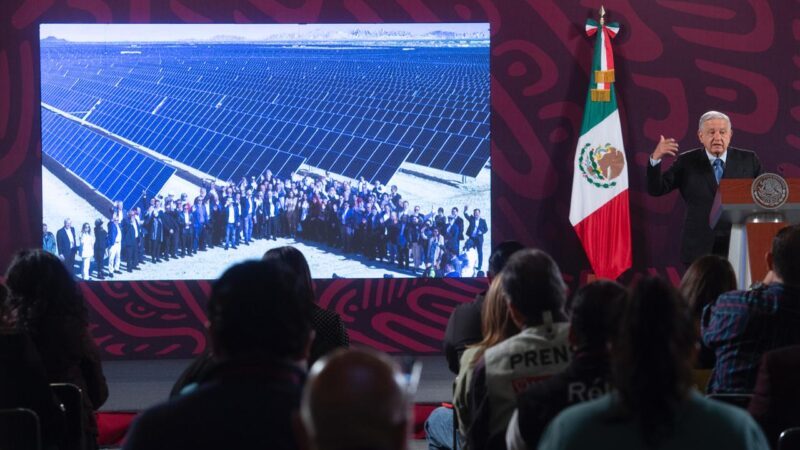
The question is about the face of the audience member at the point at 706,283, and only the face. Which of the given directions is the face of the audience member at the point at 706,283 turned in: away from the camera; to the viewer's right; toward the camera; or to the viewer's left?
away from the camera

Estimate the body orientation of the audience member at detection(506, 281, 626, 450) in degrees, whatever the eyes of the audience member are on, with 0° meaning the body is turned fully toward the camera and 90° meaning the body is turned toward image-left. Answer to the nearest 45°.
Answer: approximately 180°

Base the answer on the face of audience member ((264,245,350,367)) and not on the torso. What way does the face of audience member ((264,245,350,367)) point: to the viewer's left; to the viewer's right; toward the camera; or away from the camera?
away from the camera

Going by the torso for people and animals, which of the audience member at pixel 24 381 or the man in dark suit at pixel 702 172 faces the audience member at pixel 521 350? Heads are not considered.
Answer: the man in dark suit

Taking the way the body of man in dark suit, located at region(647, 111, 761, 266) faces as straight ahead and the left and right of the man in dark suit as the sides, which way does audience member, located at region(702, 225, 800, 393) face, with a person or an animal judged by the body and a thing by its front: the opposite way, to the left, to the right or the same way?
the opposite way

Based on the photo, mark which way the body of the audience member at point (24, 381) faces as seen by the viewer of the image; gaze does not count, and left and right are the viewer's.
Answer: facing away from the viewer

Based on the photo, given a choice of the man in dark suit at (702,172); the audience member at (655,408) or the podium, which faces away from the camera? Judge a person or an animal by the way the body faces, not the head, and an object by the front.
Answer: the audience member

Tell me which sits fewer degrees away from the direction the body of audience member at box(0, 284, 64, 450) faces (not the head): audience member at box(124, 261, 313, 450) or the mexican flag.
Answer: the mexican flag

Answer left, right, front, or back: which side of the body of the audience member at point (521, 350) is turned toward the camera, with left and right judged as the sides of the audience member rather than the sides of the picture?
back

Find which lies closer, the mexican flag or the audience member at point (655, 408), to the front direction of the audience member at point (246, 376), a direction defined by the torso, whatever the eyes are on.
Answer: the mexican flag

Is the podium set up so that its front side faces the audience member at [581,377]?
yes

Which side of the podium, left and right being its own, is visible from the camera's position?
front

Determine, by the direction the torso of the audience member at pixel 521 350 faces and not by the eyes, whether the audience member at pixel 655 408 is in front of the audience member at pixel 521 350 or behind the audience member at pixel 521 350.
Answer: behind

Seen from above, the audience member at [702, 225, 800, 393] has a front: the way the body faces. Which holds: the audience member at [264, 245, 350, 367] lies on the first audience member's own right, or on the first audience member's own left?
on the first audience member's own left

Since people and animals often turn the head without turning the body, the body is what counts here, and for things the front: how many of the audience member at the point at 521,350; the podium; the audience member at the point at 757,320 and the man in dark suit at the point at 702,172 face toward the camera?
2

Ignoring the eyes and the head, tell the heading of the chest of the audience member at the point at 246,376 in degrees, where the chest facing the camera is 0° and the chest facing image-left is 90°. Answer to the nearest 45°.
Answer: approximately 180°

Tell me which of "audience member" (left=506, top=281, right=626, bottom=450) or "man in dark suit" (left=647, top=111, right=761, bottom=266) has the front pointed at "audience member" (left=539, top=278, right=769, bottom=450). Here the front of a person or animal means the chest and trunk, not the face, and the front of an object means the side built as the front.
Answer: the man in dark suit

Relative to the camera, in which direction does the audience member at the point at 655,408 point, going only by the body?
away from the camera

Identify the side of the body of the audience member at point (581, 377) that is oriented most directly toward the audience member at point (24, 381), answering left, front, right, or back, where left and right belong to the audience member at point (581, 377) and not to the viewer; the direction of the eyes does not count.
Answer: left

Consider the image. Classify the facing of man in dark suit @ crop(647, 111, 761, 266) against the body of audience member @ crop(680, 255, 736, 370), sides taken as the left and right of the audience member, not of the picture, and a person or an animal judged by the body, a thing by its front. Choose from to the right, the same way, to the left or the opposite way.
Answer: the opposite way
